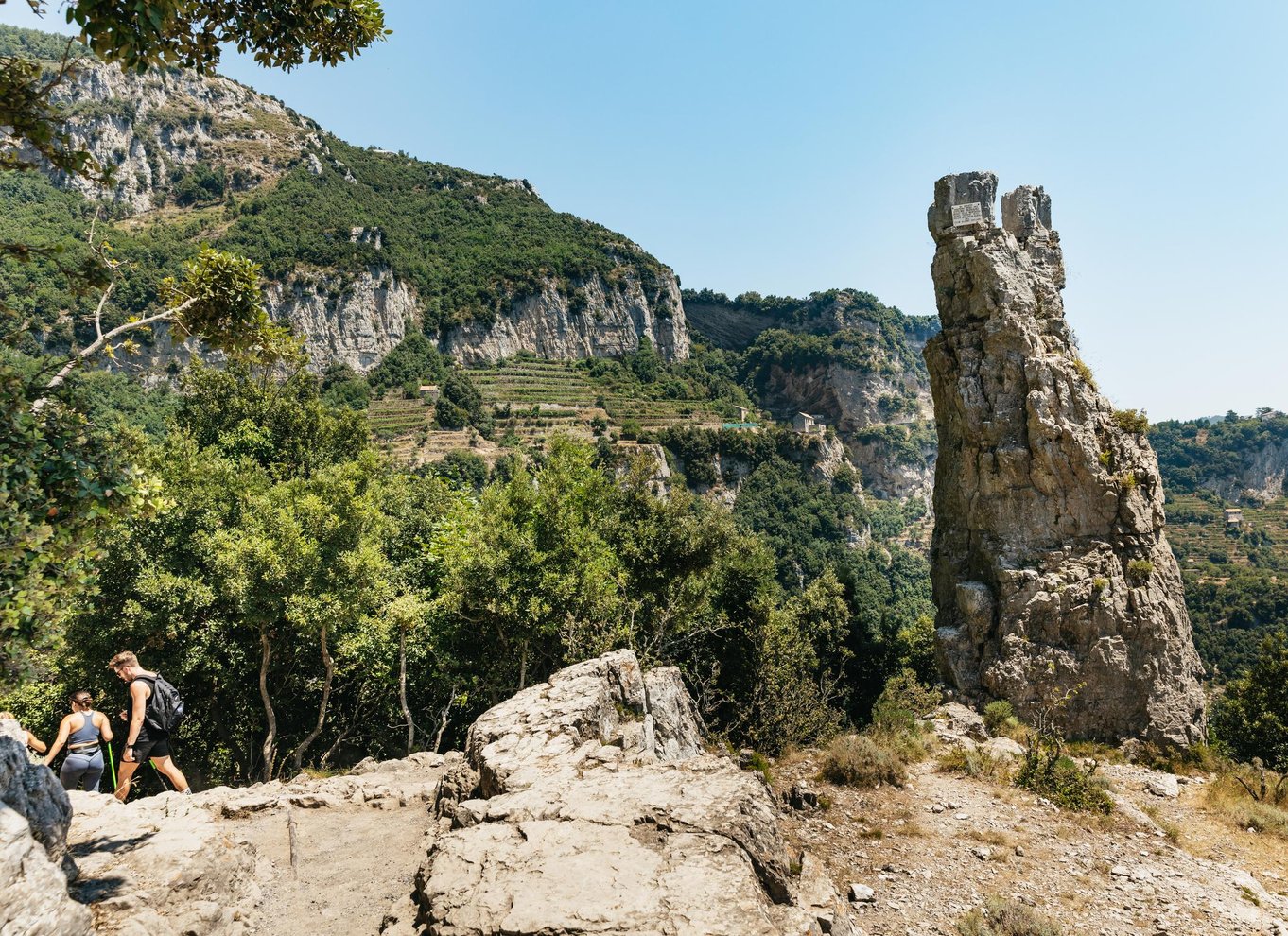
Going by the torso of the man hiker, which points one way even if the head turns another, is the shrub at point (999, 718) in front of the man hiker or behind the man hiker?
behind

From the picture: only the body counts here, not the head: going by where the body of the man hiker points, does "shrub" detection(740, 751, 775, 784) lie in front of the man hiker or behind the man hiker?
behind

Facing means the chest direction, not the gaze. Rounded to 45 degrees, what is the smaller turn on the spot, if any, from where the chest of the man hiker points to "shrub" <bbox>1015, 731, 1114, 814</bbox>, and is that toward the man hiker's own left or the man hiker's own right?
approximately 180°

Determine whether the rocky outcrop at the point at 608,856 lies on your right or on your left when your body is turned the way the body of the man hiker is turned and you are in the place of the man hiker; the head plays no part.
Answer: on your left

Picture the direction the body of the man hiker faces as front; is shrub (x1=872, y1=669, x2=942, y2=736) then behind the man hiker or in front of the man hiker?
behind

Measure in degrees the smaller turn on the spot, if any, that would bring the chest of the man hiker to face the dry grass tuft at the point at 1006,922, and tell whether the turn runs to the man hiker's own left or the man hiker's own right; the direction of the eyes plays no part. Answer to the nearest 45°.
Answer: approximately 135° to the man hiker's own left

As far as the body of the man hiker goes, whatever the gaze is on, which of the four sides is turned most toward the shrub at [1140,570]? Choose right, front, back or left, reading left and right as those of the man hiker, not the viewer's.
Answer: back

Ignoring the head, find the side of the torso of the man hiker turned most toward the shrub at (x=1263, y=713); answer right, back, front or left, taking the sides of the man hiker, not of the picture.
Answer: back

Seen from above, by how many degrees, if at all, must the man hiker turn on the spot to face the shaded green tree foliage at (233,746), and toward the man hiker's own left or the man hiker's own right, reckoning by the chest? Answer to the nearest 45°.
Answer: approximately 90° to the man hiker's own right

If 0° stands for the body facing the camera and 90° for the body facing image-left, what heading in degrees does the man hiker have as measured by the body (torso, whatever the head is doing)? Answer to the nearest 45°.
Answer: approximately 90°
